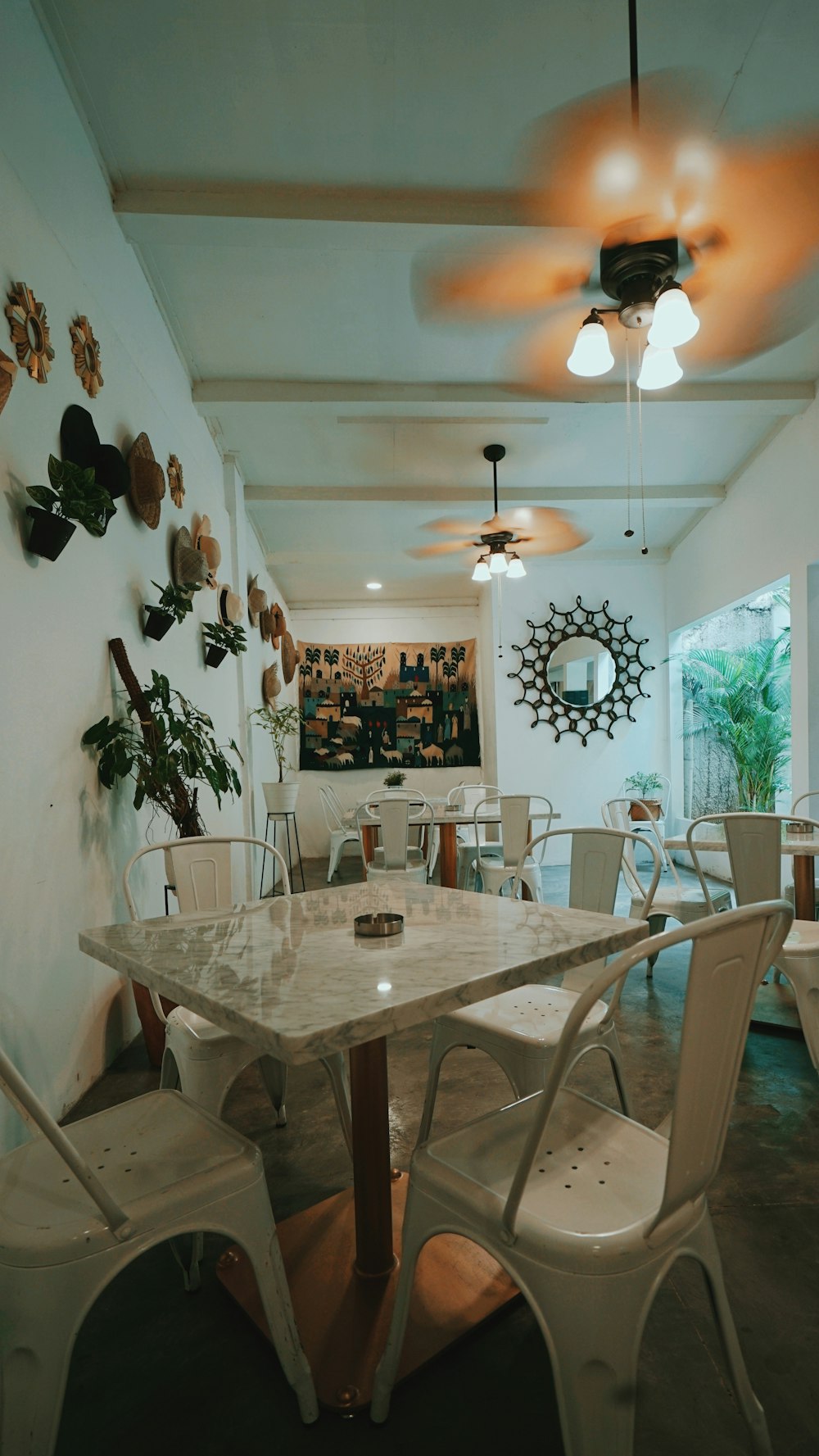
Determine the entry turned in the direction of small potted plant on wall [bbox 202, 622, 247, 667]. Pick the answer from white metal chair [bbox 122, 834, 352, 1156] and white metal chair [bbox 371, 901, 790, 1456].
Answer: white metal chair [bbox 371, 901, 790, 1456]

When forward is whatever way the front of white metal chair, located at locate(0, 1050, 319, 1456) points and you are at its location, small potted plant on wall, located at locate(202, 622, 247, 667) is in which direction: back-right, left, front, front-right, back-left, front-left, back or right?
front-left

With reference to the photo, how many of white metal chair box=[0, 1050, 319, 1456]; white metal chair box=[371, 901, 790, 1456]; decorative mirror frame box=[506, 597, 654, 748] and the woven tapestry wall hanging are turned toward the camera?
2

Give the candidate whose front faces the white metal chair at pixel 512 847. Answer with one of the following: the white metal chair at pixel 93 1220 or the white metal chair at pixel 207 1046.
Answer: the white metal chair at pixel 93 1220

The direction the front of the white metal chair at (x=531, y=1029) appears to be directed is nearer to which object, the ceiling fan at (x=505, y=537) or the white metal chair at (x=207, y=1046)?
the white metal chair

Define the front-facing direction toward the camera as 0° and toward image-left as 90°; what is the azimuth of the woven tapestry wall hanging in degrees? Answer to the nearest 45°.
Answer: approximately 0°

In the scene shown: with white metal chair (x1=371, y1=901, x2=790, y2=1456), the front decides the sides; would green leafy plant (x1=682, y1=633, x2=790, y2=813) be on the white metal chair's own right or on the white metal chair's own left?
on the white metal chair's own right

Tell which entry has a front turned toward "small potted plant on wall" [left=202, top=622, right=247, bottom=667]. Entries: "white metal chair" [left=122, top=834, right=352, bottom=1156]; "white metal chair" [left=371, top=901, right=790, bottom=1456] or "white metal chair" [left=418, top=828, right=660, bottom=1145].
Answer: "white metal chair" [left=371, top=901, right=790, bottom=1456]

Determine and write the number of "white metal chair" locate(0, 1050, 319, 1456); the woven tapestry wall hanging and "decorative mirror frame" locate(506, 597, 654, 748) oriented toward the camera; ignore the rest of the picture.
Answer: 2
